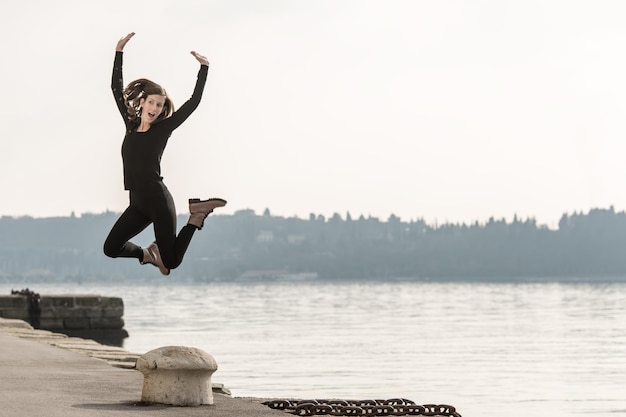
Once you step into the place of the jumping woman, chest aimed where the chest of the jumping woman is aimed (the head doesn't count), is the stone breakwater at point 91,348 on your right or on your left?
on your right

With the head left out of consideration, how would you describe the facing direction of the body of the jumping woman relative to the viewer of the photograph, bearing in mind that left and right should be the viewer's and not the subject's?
facing the viewer and to the left of the viewer
